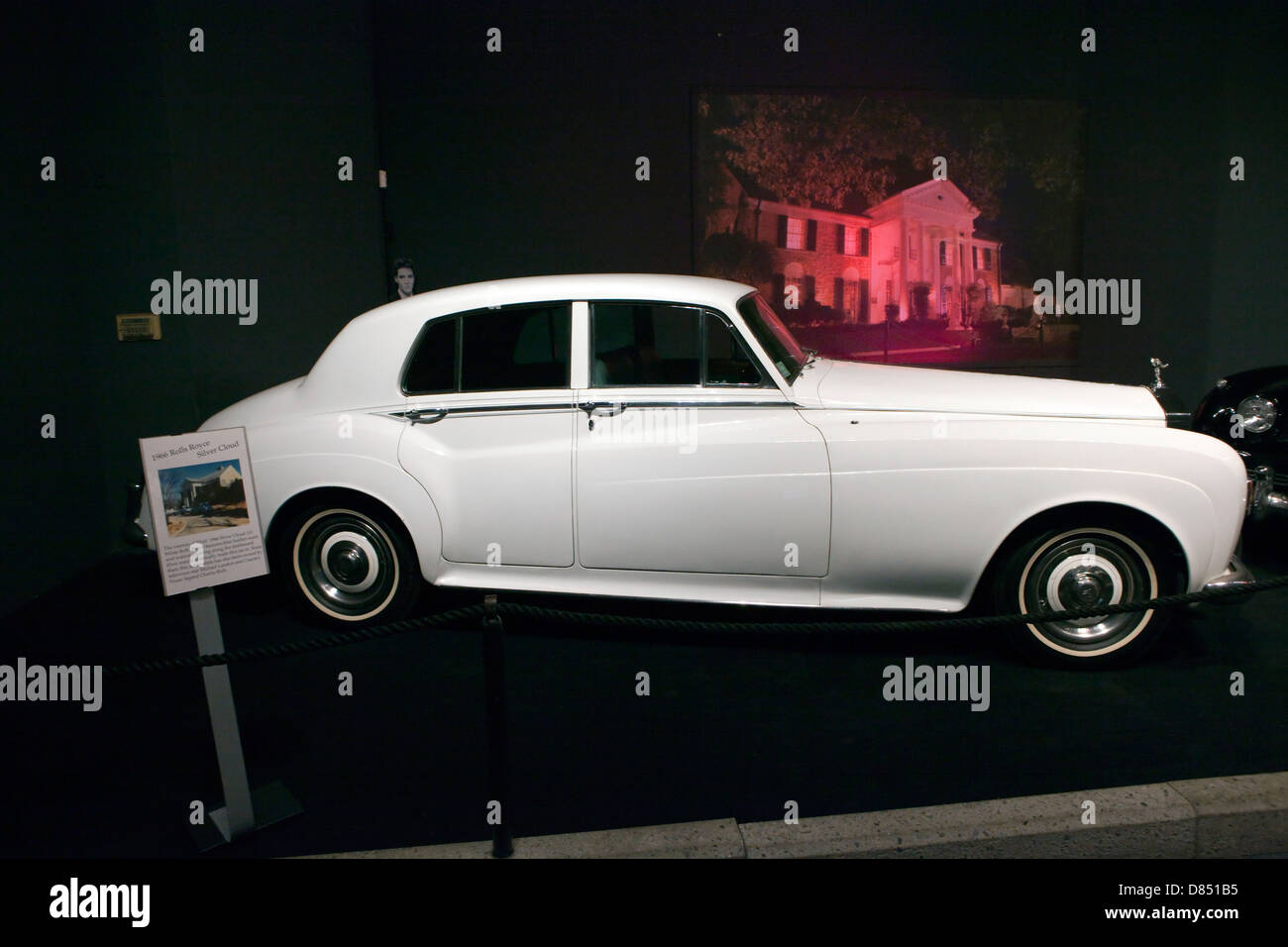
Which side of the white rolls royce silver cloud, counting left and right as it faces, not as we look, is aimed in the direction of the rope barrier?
right

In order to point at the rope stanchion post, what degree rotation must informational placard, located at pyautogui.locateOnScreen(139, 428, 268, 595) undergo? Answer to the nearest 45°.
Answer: approximately 45° to its left

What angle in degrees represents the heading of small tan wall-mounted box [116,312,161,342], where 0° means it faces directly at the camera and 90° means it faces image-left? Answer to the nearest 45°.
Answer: approximately 0°

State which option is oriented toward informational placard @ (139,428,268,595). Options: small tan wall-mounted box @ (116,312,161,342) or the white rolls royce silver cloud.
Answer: small tan wall-mounted box @ (116,312,161,342)

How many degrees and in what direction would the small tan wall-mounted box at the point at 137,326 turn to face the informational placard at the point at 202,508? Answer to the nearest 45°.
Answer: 0° — it already faces it

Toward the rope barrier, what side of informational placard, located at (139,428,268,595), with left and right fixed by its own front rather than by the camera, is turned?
left

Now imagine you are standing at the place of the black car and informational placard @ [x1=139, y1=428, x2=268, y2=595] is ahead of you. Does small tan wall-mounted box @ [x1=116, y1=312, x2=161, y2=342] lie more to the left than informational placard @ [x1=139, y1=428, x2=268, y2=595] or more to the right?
right

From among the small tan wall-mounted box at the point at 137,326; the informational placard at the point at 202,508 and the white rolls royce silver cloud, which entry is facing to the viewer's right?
the white rolls royce silver cloud

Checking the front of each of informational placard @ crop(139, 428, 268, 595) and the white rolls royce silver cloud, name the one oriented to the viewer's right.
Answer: the white rolls royce silver cloud

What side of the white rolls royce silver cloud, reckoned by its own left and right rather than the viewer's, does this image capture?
right
